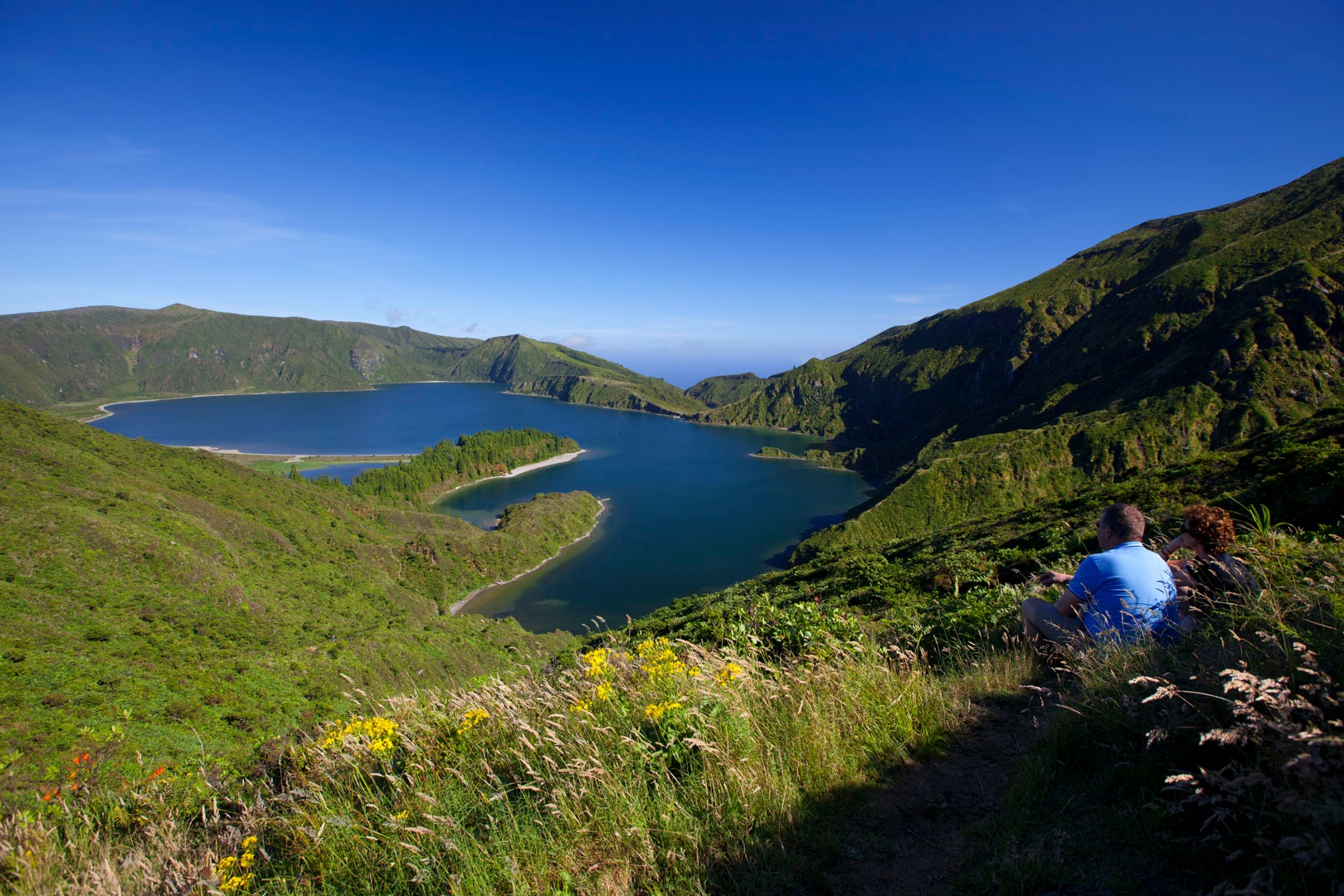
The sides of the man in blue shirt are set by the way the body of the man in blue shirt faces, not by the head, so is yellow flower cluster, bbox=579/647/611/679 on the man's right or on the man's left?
on the man's left

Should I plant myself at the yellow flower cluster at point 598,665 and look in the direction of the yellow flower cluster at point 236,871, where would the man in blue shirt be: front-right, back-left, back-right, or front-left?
back-left

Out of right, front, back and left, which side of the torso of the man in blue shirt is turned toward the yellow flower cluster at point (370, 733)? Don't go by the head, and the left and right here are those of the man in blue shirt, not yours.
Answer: left

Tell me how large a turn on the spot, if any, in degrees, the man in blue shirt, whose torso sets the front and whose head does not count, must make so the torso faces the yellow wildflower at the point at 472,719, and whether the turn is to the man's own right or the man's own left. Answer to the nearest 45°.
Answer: approximately 90° to the man's own left

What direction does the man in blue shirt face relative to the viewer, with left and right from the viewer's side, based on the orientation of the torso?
facing away from the viewer and to the left of the viewer

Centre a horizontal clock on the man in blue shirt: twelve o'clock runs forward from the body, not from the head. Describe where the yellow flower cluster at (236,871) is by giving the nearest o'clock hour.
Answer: The yellow flower cluster is roughly at 9 o'clock from the man in blue shirt.

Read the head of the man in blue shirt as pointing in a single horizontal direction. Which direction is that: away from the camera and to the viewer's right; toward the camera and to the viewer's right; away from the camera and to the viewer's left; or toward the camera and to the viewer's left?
away from the camera and to the viewer's left

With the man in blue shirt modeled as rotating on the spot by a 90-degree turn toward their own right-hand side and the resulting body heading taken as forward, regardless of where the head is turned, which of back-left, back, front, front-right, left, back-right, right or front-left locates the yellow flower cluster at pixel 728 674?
back

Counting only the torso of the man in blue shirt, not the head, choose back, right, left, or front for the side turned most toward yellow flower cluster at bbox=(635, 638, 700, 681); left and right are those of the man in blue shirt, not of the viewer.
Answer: left
